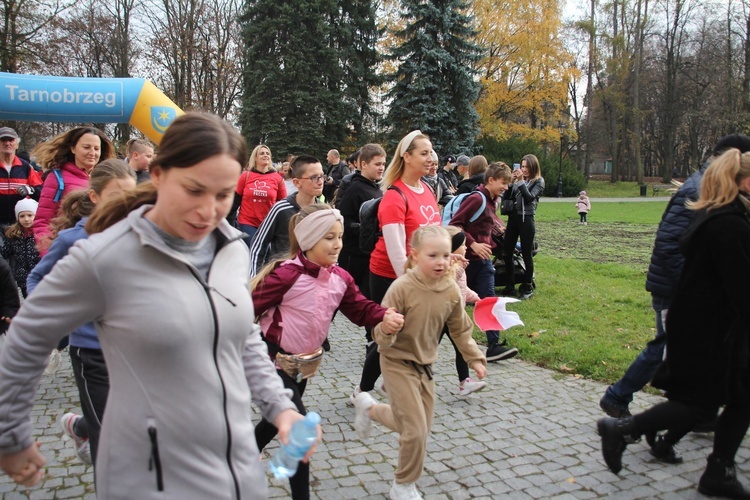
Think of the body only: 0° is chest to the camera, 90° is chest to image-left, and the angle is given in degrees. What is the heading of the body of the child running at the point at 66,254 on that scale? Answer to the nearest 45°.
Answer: approximately 315°

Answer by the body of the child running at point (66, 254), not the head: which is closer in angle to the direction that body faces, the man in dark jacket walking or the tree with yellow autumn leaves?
the man in dark jacket walking

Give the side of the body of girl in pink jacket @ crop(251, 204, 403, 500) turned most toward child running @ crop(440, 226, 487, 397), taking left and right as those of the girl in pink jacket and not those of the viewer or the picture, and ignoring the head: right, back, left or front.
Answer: left

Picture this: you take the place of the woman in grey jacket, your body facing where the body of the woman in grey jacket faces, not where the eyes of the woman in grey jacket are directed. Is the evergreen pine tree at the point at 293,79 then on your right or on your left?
on your left

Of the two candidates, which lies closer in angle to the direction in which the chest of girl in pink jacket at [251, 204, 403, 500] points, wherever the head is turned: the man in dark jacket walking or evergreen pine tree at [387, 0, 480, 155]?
the man in dark jacket walking

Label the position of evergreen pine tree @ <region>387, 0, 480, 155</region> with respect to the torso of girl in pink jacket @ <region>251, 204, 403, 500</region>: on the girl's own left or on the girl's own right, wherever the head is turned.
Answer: on the girl's own left

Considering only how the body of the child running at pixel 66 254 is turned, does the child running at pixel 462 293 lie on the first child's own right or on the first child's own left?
on the first child's own left

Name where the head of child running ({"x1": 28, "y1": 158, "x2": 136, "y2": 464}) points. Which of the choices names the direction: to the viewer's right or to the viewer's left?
to the viewer's right
